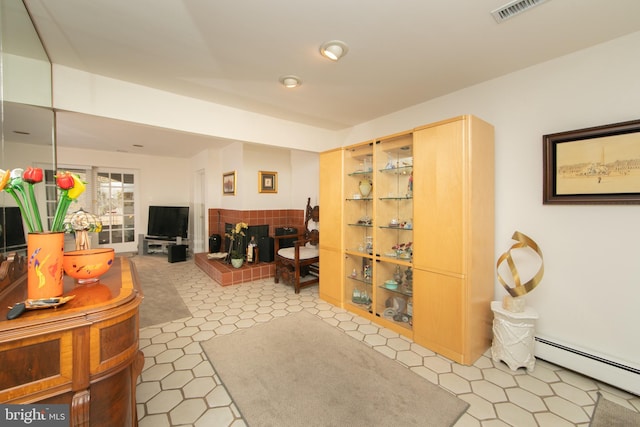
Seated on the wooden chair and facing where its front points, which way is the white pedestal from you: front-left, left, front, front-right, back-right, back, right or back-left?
left

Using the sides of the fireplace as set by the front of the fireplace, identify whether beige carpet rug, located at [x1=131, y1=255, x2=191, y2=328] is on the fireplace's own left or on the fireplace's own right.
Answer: on the fireplace's own right

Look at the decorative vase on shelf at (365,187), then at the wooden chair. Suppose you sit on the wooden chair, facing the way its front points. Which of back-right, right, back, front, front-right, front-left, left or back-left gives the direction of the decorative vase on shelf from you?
left

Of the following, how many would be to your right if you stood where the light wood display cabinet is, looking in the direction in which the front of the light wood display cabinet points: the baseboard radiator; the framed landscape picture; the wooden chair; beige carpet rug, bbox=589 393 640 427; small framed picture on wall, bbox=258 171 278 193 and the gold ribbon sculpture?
2

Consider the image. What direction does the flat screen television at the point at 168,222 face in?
toward the camera

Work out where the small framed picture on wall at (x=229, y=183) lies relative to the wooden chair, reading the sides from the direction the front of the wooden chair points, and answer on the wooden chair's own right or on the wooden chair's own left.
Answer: on the wooden chair's own right

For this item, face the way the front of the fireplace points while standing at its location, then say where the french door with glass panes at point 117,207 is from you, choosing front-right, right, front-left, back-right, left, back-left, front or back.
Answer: back-right

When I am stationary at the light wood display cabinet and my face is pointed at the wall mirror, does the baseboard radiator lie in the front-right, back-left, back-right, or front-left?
back-left

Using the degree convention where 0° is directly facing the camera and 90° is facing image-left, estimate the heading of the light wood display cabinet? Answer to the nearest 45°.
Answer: approximately 45°

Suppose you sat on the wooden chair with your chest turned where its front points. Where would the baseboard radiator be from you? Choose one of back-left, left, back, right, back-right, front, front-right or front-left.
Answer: left

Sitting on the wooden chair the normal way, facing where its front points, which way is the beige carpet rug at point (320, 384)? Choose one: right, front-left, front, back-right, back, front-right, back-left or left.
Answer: front-left

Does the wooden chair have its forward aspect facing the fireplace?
no

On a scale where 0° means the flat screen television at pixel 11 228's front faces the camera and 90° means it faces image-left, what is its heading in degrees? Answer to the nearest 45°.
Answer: approximately 315°

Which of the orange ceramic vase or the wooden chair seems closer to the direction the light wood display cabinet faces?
the orange ceramic vase

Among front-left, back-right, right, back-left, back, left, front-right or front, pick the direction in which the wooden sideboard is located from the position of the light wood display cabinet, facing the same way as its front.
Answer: front

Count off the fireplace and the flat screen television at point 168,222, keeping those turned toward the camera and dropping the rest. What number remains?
2
